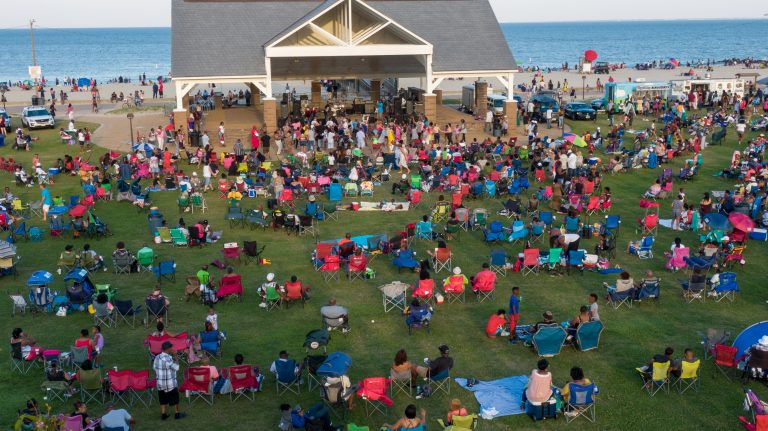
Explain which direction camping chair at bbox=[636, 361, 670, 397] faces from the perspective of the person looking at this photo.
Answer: facing away from the viewer and to the left of the viewer

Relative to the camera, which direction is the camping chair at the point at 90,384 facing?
away from the camera

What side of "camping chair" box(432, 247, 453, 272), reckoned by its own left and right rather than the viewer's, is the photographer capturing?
back

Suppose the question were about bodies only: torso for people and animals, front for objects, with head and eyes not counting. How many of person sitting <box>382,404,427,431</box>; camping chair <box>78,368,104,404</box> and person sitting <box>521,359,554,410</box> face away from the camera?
3

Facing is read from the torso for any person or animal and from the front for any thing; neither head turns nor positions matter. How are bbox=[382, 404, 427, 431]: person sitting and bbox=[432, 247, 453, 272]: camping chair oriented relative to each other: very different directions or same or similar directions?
same or similar directions

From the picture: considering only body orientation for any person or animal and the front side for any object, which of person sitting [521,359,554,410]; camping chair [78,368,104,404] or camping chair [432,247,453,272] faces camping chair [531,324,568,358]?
the person sitting

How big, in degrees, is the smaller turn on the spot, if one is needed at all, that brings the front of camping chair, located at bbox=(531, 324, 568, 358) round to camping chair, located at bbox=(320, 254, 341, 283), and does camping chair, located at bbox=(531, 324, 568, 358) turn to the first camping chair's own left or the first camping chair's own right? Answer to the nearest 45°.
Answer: approximately 45° to the first camping chair's own left

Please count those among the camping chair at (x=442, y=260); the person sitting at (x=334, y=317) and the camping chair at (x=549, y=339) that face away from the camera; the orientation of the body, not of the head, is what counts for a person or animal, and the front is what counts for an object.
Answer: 3

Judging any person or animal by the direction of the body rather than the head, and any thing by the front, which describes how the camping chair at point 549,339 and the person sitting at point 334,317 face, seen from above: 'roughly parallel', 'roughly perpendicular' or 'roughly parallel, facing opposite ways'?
roughly parallel

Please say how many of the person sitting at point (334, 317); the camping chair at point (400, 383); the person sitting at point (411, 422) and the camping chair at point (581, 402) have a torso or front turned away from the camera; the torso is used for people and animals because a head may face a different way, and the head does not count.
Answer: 4

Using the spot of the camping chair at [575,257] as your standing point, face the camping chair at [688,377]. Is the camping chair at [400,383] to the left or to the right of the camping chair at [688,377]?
right

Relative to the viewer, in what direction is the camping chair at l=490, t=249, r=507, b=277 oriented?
away from the camera

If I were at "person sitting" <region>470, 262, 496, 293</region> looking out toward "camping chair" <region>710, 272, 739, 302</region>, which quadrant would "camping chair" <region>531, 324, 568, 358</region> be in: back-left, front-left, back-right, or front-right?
front-right

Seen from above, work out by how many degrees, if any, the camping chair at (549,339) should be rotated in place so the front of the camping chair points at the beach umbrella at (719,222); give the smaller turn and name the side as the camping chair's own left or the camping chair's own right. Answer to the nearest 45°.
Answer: approximately 45° to the camping chair's own right

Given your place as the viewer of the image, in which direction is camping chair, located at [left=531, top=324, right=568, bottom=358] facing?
facing away from the viewer

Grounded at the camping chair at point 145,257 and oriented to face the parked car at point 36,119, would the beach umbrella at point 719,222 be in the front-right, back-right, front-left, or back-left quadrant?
back-right

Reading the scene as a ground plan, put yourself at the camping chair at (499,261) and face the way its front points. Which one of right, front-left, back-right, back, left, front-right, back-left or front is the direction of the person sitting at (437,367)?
back

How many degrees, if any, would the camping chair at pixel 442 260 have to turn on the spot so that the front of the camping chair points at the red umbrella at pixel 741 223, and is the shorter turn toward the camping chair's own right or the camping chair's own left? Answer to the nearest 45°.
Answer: approximately 90° to the camping chair's own right

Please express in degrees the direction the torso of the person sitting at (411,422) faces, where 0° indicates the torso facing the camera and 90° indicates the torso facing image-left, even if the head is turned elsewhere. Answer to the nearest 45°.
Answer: approximately 180°

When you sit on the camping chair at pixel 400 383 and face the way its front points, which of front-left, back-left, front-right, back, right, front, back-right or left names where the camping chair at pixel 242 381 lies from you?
left

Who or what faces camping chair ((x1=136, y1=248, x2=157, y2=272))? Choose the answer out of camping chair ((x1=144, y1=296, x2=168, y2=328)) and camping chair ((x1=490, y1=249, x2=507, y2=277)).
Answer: camping chair ((x1=144, y1=296, x2=168, y2=328))

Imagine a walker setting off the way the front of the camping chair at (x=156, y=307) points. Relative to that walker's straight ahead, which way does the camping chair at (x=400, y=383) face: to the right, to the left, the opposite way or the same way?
the same way
